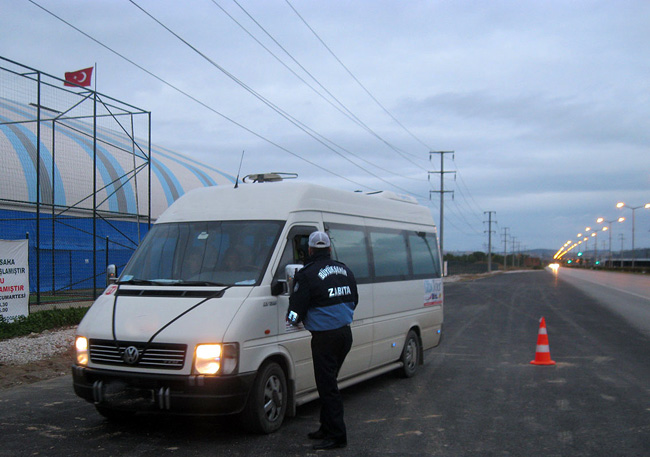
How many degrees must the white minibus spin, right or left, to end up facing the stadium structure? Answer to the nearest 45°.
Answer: approximately 135° to its right

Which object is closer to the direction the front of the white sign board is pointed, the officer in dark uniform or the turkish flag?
the officer in dark uniform

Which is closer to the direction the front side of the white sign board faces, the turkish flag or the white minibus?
the white minibus

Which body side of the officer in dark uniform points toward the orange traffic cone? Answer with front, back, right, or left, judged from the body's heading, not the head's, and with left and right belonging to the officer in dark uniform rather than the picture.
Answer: right

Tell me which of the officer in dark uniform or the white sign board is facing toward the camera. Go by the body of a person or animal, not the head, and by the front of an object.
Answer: the white sign board

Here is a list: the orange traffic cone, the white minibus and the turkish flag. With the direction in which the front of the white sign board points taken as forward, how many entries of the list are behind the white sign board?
1

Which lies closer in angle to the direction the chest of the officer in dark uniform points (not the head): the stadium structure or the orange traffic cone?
the stadium structure

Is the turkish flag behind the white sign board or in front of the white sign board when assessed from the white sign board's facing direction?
behind

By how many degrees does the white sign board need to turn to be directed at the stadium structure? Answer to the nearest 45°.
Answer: approximately 180°

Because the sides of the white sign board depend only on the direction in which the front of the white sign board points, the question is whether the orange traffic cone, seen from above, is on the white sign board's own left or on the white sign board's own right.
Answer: on the white sign board's own left

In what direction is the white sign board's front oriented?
toward the camera

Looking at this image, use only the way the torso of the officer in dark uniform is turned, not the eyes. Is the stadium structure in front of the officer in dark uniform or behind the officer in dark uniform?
in front

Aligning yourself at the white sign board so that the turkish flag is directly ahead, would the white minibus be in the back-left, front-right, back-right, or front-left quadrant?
back-right

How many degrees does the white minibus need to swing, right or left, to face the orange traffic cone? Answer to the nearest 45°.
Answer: approximately 180°

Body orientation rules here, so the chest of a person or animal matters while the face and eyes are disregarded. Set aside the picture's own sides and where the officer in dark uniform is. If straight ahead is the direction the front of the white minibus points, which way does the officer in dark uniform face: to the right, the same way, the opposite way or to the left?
to the right

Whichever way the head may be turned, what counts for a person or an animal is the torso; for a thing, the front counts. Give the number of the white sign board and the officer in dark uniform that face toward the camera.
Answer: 1
